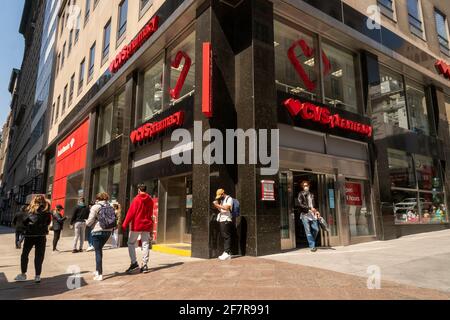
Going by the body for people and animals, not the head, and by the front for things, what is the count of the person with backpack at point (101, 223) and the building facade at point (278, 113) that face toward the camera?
1

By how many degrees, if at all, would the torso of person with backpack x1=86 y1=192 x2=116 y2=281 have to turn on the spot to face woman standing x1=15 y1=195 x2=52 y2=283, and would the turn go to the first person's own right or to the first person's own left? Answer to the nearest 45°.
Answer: approximately 45° to the first person's own left

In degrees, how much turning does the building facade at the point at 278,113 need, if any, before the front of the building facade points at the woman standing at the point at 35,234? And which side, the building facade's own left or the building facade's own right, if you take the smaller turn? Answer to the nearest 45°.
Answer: approximately 45° to the building facade's own right

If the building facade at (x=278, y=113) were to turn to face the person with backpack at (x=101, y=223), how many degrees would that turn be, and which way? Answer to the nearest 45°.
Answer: approximately 45° to its right

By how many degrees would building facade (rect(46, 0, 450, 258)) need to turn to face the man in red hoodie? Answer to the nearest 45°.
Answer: approximately 45° to its right

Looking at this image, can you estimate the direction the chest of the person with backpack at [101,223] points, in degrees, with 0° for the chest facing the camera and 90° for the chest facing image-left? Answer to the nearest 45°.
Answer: approximately 135°

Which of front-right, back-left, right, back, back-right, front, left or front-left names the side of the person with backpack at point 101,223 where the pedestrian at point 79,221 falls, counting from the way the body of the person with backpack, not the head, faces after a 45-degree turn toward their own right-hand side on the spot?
front
